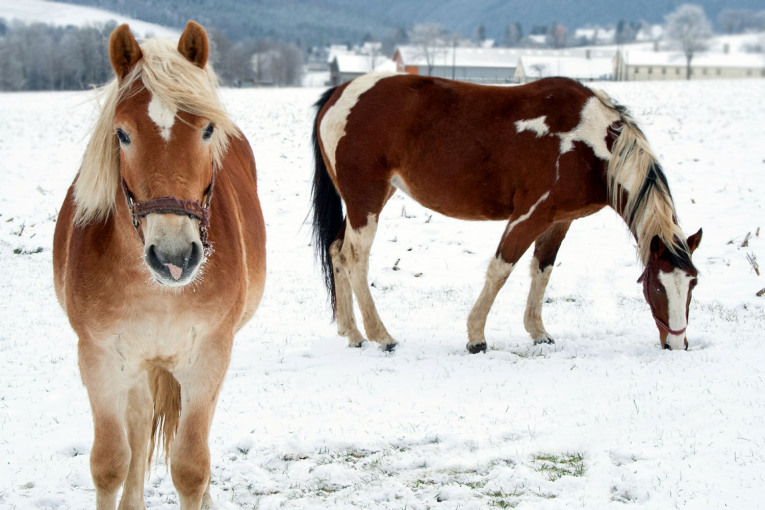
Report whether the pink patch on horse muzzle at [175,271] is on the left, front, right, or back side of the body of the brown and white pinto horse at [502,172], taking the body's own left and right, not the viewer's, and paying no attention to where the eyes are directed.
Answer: right

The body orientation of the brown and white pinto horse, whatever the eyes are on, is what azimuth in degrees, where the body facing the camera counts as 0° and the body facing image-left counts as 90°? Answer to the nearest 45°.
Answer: approximately 270°

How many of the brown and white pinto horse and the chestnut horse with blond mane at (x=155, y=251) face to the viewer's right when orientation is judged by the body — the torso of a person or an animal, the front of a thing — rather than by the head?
1

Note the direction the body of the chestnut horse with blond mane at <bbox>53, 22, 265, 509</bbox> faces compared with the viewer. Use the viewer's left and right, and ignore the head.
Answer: facing the viewer

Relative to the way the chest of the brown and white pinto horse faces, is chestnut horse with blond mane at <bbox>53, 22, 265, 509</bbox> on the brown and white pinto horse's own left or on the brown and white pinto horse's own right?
on the brown and white pinto horse's own right

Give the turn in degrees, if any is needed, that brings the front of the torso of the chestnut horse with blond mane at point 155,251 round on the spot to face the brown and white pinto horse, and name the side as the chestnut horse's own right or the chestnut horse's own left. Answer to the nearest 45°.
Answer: approximately 135° to the chestnut horse's own left
